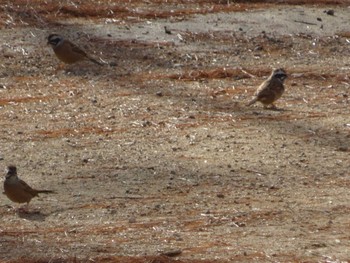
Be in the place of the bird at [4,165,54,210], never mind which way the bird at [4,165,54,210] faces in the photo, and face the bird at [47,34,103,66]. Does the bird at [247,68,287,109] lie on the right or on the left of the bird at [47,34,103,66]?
right

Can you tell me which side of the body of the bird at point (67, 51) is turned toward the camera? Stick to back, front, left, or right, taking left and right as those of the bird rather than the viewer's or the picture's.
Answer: left

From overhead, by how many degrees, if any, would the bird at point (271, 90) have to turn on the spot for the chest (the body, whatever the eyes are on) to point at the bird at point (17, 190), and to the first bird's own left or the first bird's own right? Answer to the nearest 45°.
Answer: approximately 90° to the first bird's own right

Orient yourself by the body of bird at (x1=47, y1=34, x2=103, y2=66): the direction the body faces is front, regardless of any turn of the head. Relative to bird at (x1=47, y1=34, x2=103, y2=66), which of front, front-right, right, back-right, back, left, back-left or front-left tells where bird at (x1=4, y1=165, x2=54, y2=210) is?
left

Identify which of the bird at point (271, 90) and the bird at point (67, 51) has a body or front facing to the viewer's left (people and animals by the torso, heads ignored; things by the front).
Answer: the bird at point (67, 51)

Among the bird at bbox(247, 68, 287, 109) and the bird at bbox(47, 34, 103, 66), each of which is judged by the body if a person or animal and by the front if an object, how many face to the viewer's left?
1

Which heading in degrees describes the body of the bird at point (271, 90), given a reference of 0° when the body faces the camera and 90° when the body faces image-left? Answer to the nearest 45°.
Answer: approximately 315°
